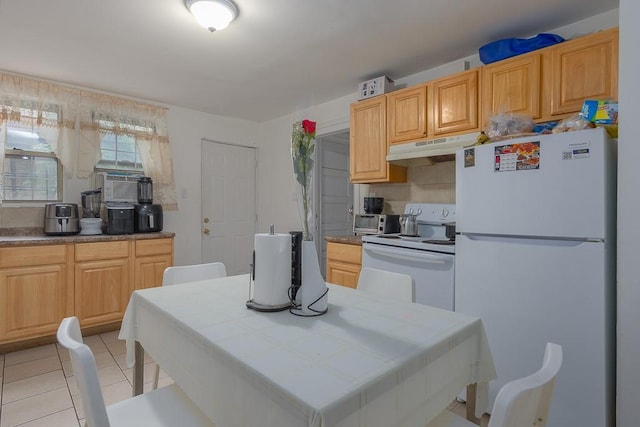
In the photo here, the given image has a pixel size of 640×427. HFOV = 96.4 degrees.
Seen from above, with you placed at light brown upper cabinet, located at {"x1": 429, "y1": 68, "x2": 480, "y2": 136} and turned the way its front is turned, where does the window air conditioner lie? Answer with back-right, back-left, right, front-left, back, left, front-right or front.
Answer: front-right

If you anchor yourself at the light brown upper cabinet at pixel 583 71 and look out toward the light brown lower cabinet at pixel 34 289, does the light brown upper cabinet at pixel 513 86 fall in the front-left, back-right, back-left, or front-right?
front-right

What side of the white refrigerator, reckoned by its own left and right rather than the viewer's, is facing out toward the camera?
front

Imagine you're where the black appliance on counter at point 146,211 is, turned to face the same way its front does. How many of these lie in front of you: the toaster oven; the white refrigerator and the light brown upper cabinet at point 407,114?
3

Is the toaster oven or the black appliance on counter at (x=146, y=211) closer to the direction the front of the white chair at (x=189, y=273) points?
the toaster oven

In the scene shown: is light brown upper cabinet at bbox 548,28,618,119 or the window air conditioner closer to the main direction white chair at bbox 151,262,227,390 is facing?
the light brown upper cabinet

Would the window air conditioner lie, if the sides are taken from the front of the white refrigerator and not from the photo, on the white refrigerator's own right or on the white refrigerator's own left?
on the white refrigerator's own right

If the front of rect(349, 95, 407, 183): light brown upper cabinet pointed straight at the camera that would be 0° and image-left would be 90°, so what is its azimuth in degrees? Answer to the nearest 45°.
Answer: approximately 45°

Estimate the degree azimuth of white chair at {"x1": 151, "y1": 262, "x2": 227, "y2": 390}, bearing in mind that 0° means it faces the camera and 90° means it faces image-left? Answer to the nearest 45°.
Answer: approximately 315°

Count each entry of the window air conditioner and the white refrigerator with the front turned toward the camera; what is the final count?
2

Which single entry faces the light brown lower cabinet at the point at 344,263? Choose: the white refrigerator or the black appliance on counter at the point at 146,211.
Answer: the black appliance on counter

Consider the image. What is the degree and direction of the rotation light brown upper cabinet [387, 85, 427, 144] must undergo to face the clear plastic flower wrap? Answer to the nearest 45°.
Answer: approximately 45° to its left

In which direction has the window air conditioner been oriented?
toward the camera
